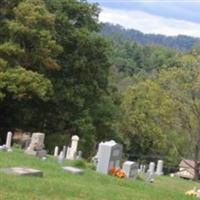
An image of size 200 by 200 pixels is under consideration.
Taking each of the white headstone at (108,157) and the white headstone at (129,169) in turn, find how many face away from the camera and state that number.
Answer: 0

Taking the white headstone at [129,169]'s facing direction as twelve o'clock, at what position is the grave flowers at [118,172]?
The grave flowers is roughly at 2 o'clock from the white headstone.

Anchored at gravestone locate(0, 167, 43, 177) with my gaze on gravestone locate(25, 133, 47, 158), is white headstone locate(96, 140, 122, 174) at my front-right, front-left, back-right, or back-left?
front-right

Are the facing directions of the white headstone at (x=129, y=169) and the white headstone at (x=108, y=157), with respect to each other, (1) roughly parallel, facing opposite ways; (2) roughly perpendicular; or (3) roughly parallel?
roughly parallel

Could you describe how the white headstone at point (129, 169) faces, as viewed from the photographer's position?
facing the viewer and to the right of the viewer

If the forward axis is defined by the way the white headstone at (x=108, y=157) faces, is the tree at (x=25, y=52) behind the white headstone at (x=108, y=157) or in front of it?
behind

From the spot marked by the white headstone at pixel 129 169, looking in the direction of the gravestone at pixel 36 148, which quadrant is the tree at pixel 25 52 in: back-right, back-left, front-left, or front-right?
front-right

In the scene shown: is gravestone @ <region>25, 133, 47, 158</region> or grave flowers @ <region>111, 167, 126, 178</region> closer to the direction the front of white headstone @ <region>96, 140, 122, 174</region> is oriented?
the grave flowers

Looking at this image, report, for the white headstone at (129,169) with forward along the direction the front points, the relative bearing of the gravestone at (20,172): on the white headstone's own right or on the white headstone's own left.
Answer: on the white headstone's own right

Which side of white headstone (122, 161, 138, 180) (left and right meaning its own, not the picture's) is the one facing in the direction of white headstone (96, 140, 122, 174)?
right

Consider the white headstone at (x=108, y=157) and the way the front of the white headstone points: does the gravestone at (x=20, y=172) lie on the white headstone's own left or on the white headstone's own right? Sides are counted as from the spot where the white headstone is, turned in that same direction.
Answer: on the white headstone's own right
